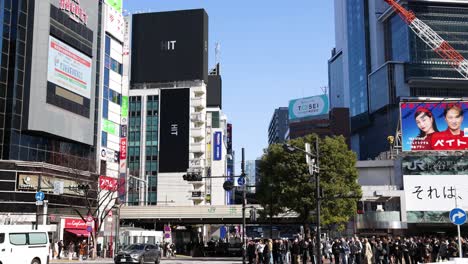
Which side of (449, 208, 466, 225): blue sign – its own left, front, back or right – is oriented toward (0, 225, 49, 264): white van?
right

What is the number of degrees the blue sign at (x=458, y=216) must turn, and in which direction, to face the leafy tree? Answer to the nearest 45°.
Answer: approximately 135° to its right

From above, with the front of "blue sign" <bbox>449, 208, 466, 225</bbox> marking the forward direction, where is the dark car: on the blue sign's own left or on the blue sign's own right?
on the blue sign's own right

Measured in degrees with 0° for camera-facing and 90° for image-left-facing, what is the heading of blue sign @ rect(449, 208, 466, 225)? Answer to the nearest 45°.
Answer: approximately 0°

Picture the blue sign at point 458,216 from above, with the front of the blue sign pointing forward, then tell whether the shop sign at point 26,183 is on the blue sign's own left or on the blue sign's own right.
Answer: on the blue sign's own right
